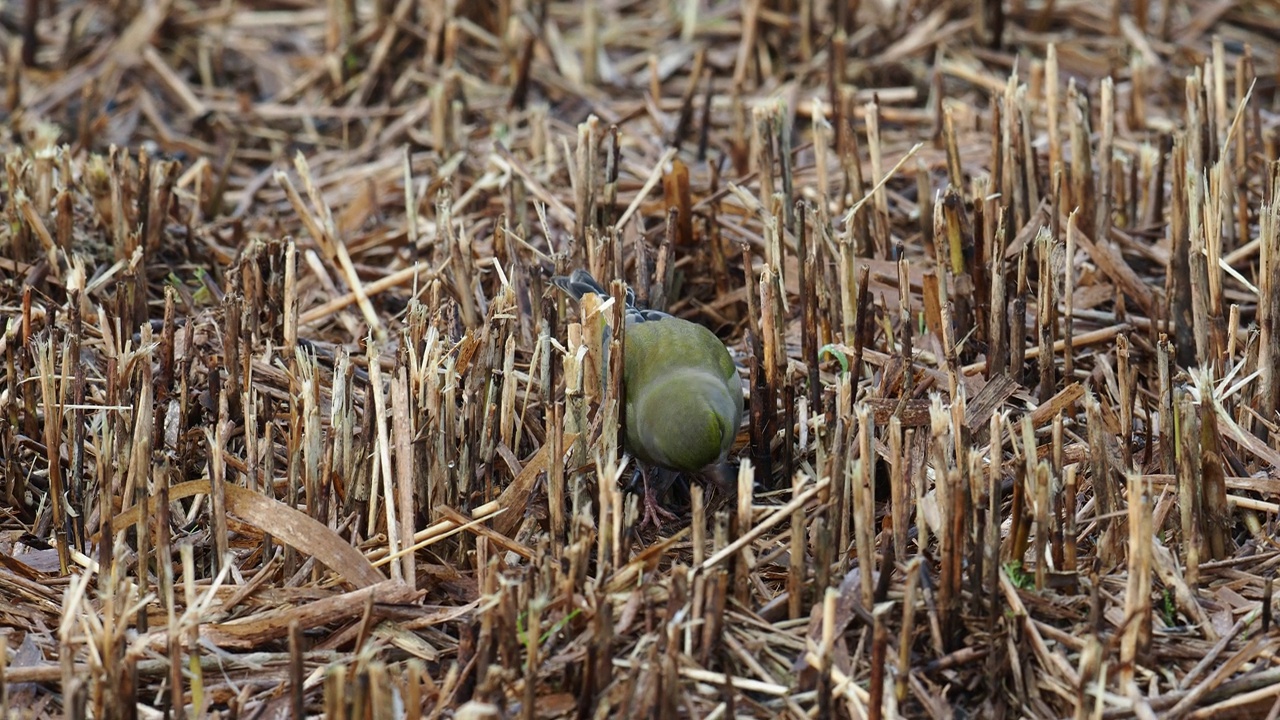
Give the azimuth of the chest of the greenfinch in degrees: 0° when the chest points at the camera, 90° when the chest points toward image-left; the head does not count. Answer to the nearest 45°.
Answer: approximately 315°
